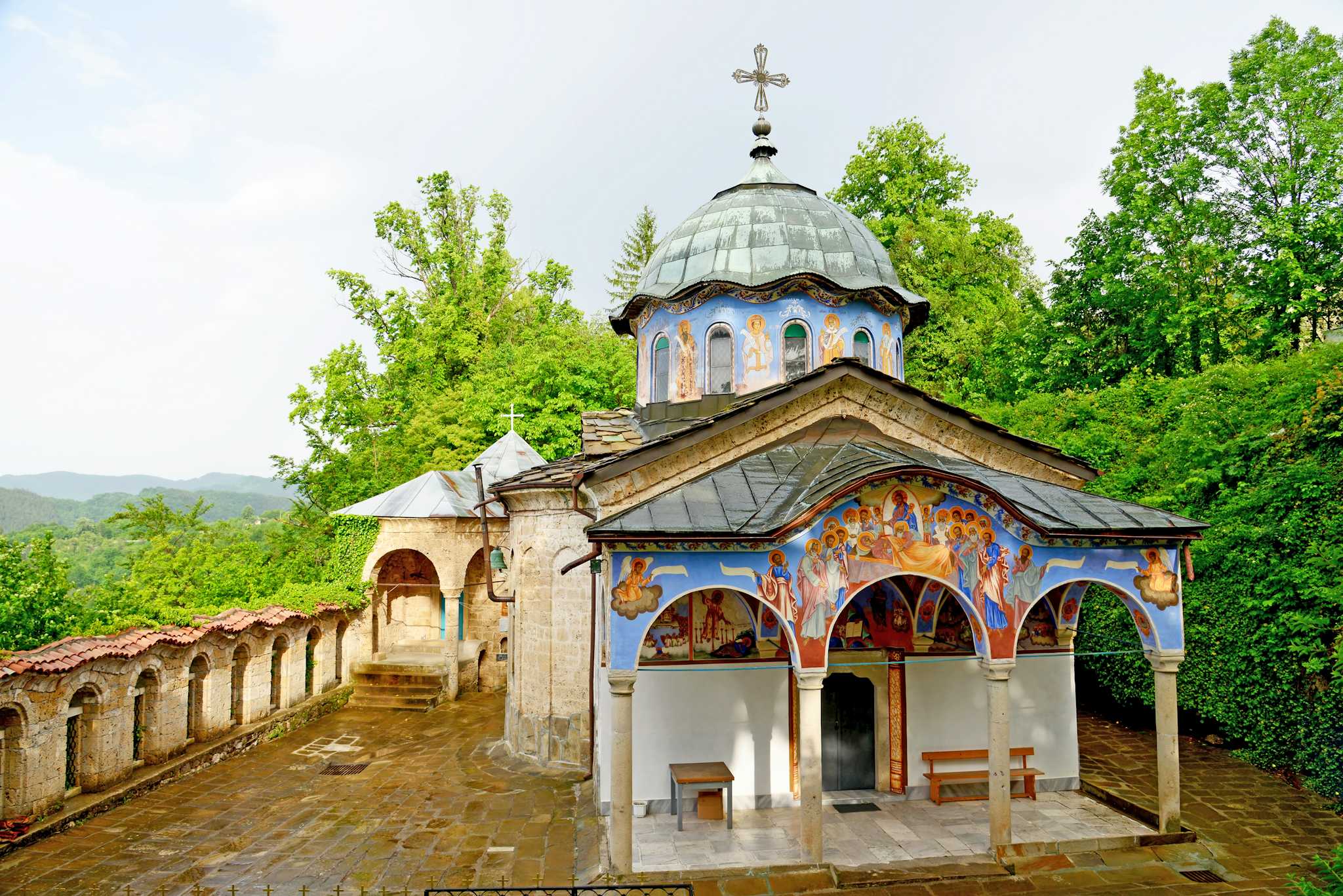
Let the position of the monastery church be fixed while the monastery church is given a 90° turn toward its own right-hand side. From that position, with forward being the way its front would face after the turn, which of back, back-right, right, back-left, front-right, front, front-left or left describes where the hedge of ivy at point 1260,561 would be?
back

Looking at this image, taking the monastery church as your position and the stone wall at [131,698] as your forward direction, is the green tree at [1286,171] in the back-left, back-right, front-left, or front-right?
back-right

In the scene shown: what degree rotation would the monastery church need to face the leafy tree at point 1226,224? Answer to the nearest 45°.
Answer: approximately 135° to its left

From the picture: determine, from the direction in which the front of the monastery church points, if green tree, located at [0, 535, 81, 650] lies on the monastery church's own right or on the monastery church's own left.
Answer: on the monastery church's own right

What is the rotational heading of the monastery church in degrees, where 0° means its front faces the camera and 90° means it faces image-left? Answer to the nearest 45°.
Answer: approximately 0°

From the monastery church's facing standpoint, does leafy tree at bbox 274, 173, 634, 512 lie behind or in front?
behind

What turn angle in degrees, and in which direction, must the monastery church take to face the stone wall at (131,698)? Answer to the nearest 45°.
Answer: approximately 90° to its right
